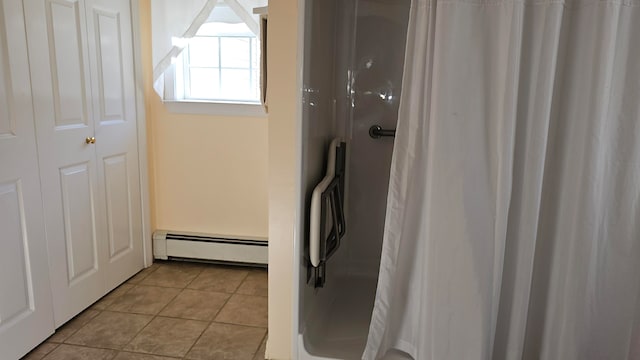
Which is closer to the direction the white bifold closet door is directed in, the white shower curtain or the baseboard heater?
the white shower curtain

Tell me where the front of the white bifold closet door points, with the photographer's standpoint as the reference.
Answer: facing the viewer and to the right of the viewer

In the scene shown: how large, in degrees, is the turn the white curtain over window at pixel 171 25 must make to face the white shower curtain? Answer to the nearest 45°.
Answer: approximately 45° to its left

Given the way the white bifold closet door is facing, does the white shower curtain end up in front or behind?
in front

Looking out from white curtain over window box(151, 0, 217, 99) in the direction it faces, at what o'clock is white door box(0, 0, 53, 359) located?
The white door is roughly at 1 o'clock from the white curtain over window.

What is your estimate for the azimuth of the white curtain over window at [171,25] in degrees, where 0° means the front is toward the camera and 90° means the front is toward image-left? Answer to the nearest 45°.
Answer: approximately 0°

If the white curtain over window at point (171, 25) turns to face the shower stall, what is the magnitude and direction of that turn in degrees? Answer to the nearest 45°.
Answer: approximately 45° to its left

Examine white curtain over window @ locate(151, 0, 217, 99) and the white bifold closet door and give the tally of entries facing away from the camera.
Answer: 0

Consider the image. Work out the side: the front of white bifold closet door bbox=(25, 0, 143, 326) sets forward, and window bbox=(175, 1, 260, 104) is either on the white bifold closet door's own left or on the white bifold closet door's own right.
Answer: on the white bifold closet door's own left

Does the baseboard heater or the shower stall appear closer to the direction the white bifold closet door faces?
the shower stall

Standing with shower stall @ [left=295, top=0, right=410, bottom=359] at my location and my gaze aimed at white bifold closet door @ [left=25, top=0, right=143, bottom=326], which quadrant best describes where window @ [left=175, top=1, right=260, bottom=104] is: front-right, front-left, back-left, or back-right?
front-right

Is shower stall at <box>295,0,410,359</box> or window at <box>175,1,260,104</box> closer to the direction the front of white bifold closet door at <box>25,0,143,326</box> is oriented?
the shower stall
